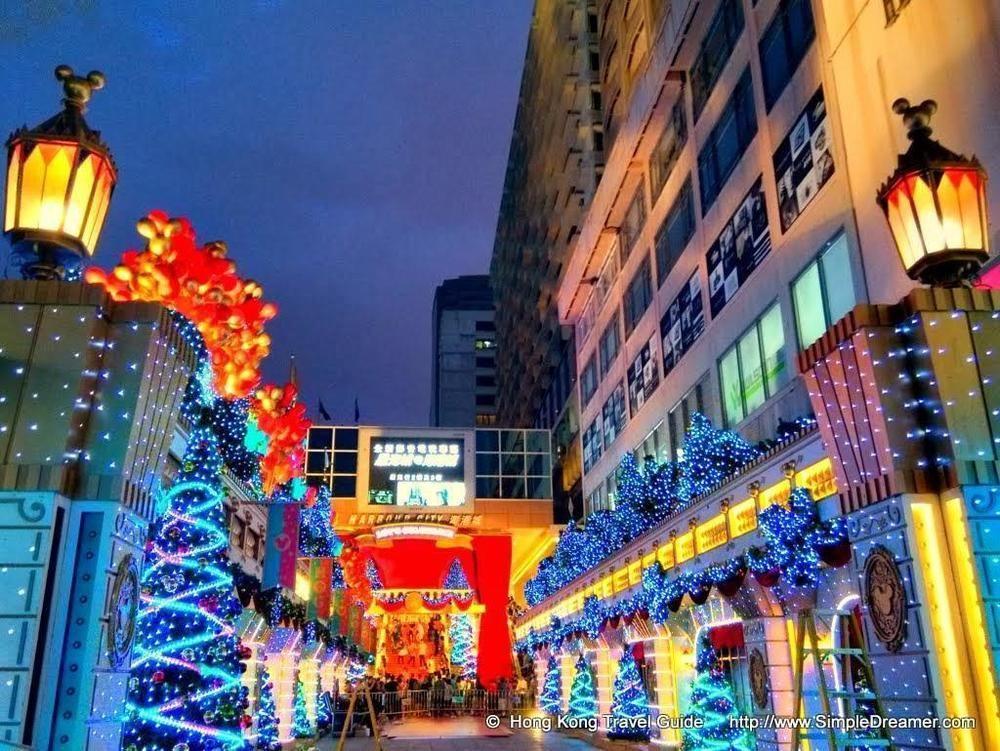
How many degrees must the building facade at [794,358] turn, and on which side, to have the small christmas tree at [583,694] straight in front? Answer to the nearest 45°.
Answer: approximately 90° to its right

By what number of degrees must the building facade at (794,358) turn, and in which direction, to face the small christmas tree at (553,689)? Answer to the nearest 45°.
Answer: approximately 90° to its right

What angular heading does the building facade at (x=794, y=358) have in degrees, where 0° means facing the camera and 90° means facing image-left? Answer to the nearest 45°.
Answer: approximately 45°

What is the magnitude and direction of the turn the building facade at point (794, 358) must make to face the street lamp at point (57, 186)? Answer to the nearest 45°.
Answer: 0° — it already faces it

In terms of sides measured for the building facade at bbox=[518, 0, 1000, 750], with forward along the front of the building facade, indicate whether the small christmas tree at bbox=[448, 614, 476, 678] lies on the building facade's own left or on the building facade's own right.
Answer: on the building facade's own right

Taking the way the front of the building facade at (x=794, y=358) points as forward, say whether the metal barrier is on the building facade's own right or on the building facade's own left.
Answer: on the building facade's own right
